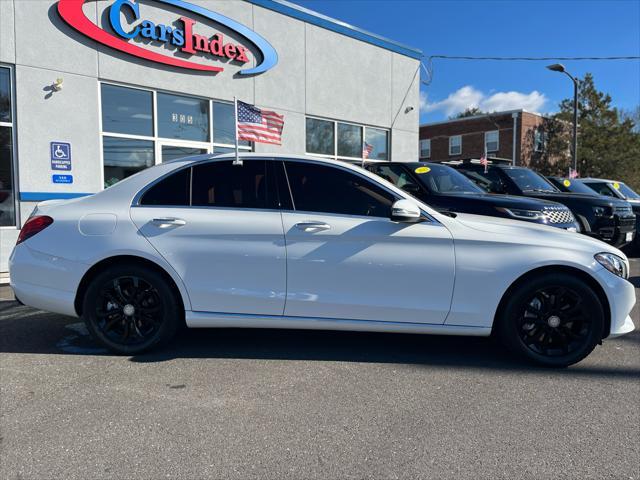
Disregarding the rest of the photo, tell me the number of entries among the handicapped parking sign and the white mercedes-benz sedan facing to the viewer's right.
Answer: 1

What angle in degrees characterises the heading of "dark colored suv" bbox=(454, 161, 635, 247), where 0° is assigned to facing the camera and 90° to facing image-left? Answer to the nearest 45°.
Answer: approximately 315°

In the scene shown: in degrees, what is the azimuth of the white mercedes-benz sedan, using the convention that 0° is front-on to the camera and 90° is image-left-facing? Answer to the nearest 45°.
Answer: approximately 270°

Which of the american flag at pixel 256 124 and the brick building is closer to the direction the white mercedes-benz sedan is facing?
the brick building

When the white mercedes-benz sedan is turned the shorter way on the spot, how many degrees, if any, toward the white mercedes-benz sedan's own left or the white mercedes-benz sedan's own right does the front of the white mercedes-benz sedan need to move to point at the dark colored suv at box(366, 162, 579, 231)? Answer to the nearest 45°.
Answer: approximately 45° to the white mercedes-benz sedan's own left
